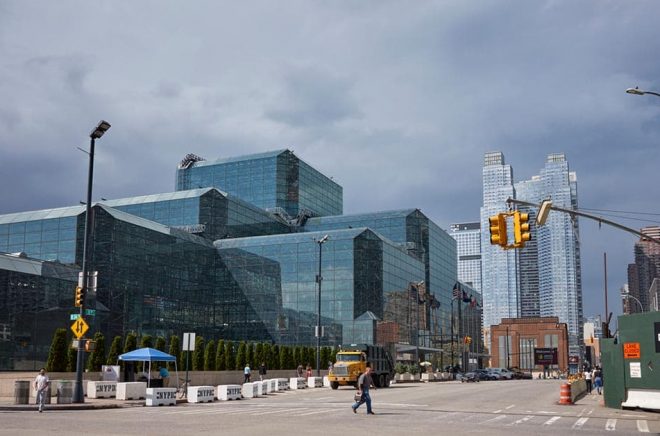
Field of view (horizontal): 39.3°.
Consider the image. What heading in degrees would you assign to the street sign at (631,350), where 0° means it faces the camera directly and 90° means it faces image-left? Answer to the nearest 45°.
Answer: approximately 0°

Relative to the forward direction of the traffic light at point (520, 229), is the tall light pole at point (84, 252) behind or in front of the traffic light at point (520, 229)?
behind

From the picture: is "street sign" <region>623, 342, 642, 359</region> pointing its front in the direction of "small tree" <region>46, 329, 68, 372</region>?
no

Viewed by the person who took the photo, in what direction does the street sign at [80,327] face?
facing the viewer

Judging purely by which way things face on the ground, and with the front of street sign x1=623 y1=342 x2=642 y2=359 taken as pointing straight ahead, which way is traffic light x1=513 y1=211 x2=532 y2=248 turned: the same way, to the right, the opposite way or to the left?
to the left

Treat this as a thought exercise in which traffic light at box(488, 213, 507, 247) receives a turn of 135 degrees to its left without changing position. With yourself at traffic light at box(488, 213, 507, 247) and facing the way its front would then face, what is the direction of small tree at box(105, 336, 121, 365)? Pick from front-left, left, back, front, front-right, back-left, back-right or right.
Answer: back

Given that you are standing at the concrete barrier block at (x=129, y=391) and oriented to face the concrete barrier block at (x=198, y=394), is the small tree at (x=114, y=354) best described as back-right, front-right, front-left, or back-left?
back-left

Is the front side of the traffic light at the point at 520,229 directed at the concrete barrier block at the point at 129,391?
no

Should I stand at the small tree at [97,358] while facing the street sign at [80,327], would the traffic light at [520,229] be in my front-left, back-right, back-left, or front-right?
front-left

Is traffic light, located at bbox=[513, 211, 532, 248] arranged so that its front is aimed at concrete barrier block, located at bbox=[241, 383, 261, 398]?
no
